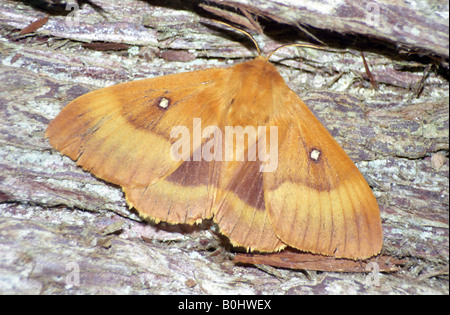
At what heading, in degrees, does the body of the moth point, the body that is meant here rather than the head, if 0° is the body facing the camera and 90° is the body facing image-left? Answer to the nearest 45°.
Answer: approximately 180°
